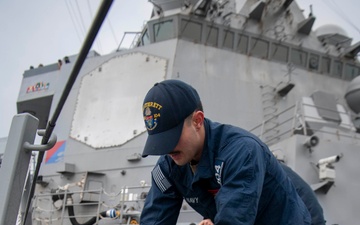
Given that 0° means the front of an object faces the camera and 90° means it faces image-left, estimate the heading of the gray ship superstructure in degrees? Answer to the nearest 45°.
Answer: approximately 315°

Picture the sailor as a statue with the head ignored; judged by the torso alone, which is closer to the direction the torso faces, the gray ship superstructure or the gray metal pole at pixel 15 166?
the gray metal pole

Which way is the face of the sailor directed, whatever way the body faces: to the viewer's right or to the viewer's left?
to the viewer's left

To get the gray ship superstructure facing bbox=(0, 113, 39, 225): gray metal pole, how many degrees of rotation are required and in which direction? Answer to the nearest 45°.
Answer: approximately 45° to its right

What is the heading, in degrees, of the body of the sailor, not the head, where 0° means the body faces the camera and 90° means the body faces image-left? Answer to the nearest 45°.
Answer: approximately 45°

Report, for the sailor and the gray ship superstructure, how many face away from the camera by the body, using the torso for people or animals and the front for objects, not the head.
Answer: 0

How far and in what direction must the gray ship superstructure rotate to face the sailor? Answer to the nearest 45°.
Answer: approximately 45° to its right

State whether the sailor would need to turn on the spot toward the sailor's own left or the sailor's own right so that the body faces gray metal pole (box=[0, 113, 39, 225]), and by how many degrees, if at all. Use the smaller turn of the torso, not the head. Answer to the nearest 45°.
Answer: approximately 45° to the sailor's own right
